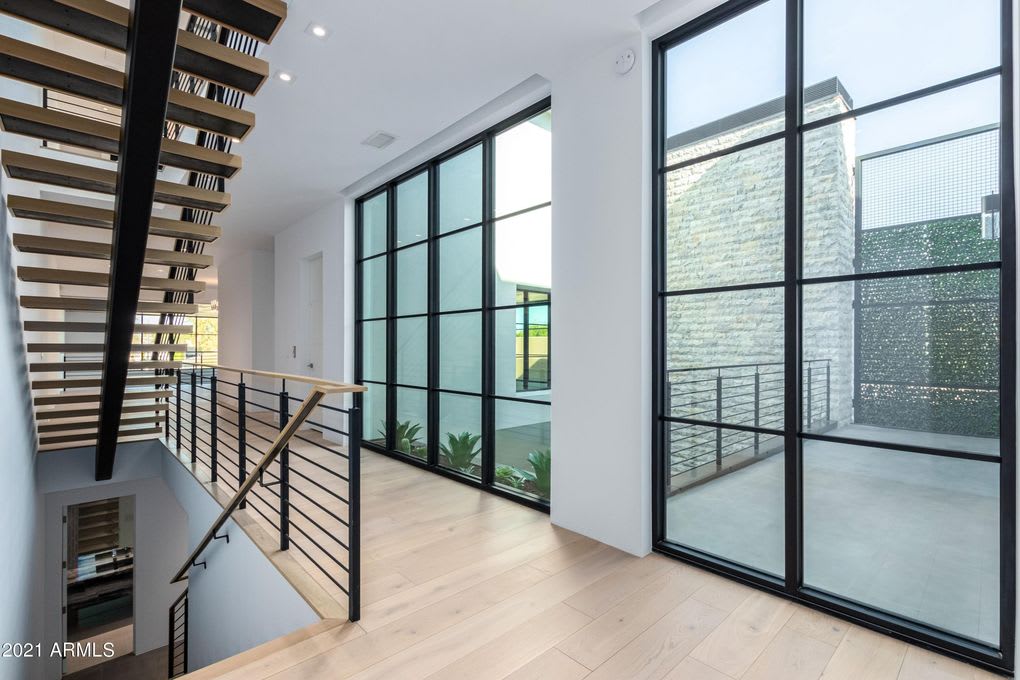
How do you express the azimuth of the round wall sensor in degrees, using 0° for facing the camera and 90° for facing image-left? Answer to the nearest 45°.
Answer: approximately 45°

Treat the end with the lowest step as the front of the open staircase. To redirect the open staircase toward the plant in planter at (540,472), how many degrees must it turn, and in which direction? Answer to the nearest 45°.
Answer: approximately 90° to its right

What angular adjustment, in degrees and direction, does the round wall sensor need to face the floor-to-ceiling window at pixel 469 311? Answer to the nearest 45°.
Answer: approximately 90° to its right

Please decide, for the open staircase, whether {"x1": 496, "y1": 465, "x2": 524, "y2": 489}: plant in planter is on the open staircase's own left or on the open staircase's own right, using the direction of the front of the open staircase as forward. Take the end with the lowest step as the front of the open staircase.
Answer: on the open staircase's own right

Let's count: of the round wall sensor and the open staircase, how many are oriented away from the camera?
1

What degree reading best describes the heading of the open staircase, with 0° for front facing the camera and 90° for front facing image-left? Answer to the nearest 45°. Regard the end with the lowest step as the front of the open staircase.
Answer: approximately 180°
